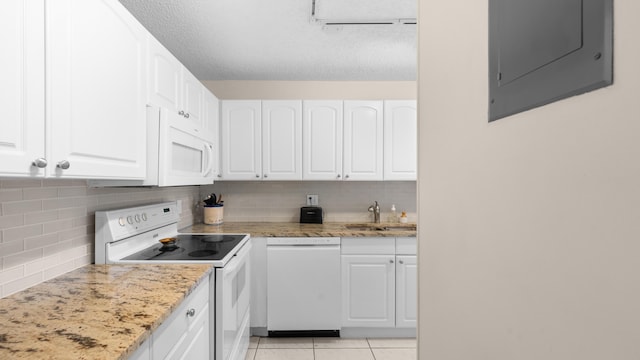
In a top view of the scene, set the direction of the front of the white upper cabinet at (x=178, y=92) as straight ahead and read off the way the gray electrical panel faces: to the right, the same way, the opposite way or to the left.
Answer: the opposite way

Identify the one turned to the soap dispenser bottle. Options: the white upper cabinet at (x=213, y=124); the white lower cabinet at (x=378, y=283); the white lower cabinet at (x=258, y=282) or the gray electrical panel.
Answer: the white upper cabinet

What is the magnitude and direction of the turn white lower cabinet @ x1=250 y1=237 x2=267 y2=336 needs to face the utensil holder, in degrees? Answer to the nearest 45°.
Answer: approximately 135° to its right

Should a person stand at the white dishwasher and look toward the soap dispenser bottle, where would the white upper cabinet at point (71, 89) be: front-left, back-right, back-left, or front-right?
back-right

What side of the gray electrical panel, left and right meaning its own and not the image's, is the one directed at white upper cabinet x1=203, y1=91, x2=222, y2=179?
right

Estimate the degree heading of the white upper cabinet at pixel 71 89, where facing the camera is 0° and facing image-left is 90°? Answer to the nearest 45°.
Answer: approximately 315°

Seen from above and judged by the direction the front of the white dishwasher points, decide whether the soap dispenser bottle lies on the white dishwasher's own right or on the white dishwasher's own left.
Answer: on the white dishwasher's own left
